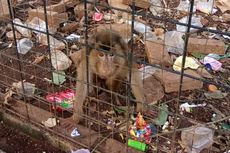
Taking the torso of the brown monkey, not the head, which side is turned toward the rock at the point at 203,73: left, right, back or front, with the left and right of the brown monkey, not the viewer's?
left

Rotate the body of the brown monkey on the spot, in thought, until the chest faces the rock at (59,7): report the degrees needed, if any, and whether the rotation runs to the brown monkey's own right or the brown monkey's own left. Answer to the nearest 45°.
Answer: approximately 180°

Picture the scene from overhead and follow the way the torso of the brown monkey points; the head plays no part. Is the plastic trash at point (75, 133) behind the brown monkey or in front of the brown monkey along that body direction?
in front

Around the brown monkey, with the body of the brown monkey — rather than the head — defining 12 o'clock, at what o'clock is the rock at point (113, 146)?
The rock is roughly at 12 o'clock from the brown monkey.

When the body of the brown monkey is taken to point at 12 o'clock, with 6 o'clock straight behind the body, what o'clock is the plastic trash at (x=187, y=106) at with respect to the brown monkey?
The plastic trash is roughly at 9 o'clock from the brown monkey.

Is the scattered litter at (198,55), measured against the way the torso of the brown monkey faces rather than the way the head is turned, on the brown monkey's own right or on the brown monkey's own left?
on the brown monkey's own left

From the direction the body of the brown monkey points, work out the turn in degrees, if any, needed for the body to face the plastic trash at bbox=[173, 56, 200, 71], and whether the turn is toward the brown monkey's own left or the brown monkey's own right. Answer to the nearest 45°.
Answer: approximately 135° to the brown monkey's own left

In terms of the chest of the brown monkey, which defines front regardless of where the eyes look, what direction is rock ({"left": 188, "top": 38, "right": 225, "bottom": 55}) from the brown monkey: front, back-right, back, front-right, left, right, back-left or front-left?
back-left

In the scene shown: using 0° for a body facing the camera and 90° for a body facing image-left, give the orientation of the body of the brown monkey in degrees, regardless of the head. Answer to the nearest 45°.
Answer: approximately 0°

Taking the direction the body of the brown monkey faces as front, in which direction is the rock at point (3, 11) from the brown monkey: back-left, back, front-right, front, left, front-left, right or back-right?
back-right

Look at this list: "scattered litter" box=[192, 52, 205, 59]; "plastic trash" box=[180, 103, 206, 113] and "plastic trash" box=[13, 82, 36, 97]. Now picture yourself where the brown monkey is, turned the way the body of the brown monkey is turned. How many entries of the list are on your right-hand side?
1

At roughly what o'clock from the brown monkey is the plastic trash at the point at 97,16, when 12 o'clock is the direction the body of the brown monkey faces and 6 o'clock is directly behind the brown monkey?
The plastic trash is roughly at 6 o'clock from the brown monkey.

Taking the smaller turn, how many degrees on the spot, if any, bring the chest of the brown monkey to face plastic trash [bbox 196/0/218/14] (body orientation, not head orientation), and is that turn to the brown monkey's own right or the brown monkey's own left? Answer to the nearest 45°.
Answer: approximately 135° to the brown monkey's own left

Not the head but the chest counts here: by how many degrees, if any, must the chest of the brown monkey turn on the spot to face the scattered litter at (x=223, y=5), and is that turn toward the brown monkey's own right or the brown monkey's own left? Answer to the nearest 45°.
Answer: approximately 135° to the brown monkey's own left

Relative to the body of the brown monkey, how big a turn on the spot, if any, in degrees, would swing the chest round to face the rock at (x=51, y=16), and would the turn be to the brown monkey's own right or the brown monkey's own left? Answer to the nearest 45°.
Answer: approximately 135° to the brown monkey's own right
